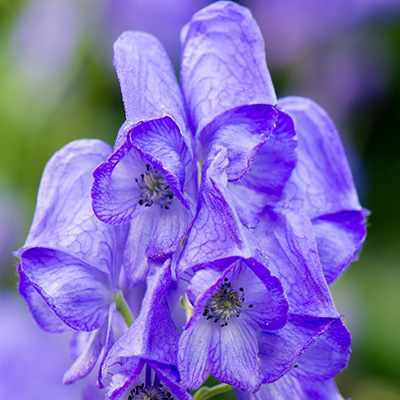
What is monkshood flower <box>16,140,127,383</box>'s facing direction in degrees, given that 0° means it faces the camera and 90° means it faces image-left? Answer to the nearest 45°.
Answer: approximately 90°

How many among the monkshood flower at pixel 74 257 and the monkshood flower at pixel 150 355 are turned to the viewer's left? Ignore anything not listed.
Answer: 1

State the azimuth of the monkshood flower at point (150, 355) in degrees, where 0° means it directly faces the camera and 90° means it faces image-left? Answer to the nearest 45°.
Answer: approximately 0°

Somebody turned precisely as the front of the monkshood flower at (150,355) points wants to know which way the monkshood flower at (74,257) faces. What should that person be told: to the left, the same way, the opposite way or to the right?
to the right

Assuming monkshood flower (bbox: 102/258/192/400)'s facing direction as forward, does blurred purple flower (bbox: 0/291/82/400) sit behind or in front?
behind

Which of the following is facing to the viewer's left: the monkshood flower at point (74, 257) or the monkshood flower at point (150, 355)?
the monkshood flower at point (74, 257)
